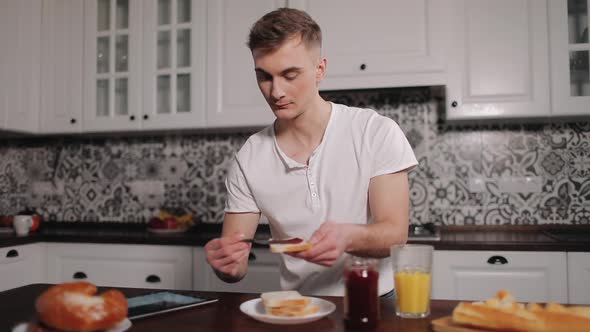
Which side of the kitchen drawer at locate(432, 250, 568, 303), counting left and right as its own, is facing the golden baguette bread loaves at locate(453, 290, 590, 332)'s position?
front

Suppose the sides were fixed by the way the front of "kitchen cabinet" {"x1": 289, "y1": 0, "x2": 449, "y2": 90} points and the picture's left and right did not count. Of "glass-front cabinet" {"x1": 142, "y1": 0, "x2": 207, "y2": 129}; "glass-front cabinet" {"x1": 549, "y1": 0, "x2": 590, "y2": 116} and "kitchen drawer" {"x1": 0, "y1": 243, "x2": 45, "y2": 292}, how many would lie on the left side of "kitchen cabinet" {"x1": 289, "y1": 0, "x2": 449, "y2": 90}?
1

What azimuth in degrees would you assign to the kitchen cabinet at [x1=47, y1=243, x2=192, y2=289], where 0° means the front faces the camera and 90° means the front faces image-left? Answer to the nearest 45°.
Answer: approximately 0°

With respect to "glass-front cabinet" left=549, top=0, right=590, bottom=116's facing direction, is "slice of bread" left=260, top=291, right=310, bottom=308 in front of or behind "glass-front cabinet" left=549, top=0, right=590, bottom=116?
in front

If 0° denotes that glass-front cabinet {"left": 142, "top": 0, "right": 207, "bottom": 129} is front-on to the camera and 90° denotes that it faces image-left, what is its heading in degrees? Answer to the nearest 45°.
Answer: approximately 0°

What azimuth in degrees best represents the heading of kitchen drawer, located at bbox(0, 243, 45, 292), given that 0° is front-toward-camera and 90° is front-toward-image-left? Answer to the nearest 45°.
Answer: approximately 315°

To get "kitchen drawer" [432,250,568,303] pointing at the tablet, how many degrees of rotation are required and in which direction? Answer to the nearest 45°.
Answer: approximately 45° to its right

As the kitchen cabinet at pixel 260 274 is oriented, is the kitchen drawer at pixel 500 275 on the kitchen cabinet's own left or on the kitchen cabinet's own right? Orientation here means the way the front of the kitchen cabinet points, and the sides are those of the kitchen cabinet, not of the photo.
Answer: on the kitchen cabinet's own left
